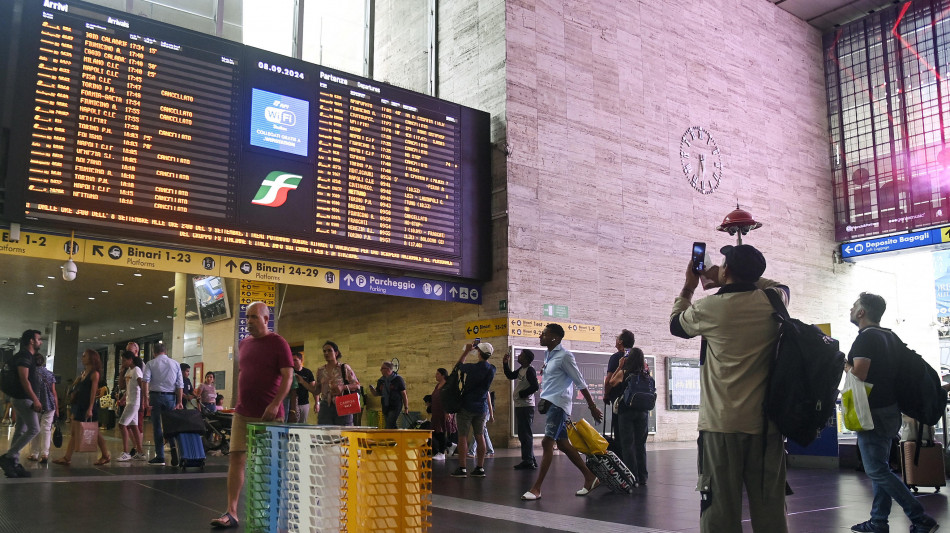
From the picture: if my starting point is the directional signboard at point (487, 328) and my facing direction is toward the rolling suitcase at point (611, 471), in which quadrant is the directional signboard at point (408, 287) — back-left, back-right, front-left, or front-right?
front-right

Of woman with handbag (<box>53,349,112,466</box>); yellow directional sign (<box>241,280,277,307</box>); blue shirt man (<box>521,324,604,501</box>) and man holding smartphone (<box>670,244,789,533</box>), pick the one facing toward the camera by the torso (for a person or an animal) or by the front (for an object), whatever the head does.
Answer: the yellow directional sign

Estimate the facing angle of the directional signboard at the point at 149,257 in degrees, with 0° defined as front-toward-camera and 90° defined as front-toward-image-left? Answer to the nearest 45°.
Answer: approximately 315°

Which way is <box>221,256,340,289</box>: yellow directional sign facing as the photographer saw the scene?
facing the viewer and to the right of the viewer

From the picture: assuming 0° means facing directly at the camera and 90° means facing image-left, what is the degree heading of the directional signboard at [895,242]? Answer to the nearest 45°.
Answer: approximately 45°

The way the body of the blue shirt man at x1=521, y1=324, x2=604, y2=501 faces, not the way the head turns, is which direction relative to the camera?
to the viewer's left

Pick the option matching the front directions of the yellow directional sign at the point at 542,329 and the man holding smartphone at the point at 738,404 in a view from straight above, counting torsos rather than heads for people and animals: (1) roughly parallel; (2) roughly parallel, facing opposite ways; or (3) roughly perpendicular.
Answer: roughly parallel, facing opposite ways

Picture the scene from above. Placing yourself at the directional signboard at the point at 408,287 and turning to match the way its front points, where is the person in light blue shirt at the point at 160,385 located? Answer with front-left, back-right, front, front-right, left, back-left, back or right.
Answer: right

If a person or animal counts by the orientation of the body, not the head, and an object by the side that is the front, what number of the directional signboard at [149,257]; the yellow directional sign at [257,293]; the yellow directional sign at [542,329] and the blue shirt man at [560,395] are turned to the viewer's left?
1

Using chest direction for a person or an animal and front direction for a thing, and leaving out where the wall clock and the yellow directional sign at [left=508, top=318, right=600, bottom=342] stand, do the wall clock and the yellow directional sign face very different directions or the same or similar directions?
same or similar directions

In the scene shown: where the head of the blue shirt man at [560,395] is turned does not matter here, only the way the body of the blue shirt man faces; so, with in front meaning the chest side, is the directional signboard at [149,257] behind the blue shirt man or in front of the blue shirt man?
in front

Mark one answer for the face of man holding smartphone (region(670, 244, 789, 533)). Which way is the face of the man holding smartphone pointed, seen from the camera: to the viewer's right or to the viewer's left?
to the viewer's left

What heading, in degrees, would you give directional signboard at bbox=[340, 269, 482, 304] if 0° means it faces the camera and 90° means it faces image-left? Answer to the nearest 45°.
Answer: approximately 315°

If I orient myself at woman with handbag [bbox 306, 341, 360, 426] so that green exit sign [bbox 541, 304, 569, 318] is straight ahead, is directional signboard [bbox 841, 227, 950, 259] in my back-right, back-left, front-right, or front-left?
front-right

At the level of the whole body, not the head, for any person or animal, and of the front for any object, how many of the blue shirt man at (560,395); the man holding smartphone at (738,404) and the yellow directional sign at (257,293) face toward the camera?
1
